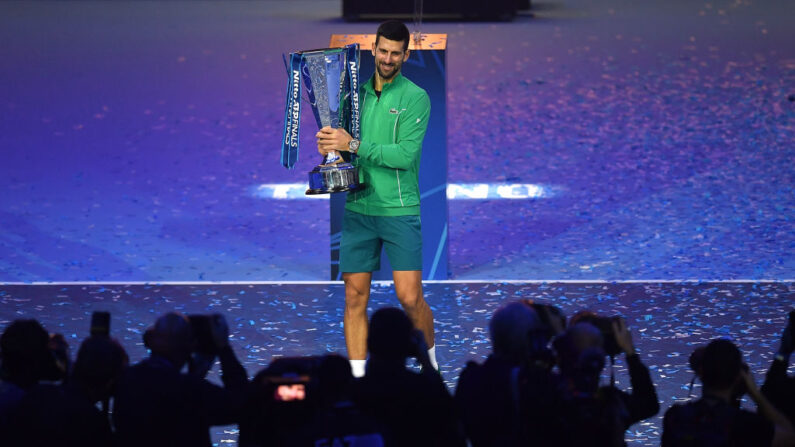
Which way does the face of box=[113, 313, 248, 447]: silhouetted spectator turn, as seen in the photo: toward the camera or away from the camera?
away from the camera

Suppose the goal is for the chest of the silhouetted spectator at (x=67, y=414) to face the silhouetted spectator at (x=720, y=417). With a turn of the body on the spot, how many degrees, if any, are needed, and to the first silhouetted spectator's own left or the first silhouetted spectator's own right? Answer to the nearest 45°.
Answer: approximately 45° to the first silhouetted spectator's own right

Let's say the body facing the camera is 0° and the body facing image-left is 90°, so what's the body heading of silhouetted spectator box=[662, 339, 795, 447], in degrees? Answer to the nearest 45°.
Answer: approximately 180°

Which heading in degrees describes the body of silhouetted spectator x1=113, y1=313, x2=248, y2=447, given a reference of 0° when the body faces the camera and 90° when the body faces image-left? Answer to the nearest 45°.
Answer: approximately 225°

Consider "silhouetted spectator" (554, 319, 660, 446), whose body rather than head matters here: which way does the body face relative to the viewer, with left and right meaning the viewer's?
facing away from the viewer

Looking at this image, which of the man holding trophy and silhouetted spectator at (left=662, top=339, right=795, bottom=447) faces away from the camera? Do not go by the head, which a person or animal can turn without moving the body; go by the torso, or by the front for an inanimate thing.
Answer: the silhouetted spectator

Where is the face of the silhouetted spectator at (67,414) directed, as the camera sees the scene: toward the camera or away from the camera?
away from the camera

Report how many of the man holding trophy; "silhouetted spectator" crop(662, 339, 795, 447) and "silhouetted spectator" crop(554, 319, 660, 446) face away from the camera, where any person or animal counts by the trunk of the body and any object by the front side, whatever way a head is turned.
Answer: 2

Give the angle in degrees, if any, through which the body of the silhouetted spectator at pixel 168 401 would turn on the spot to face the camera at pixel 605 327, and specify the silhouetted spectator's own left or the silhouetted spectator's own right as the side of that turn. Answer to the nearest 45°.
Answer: approximately 45° to the silhouetted spectator's own right

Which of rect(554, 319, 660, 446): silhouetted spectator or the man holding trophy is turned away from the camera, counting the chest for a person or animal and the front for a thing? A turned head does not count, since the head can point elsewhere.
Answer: the silhouetted spectator

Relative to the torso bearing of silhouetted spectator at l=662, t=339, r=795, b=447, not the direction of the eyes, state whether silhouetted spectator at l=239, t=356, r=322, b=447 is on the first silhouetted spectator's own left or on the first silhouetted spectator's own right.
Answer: on the first silhouetted spectator's own left

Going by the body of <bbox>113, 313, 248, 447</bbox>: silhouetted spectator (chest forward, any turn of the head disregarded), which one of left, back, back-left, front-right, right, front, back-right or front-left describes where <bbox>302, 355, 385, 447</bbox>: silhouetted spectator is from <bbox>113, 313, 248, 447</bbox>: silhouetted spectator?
right

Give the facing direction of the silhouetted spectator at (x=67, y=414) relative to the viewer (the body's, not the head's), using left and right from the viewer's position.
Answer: facing away from the viewer and to the right of the viewer
